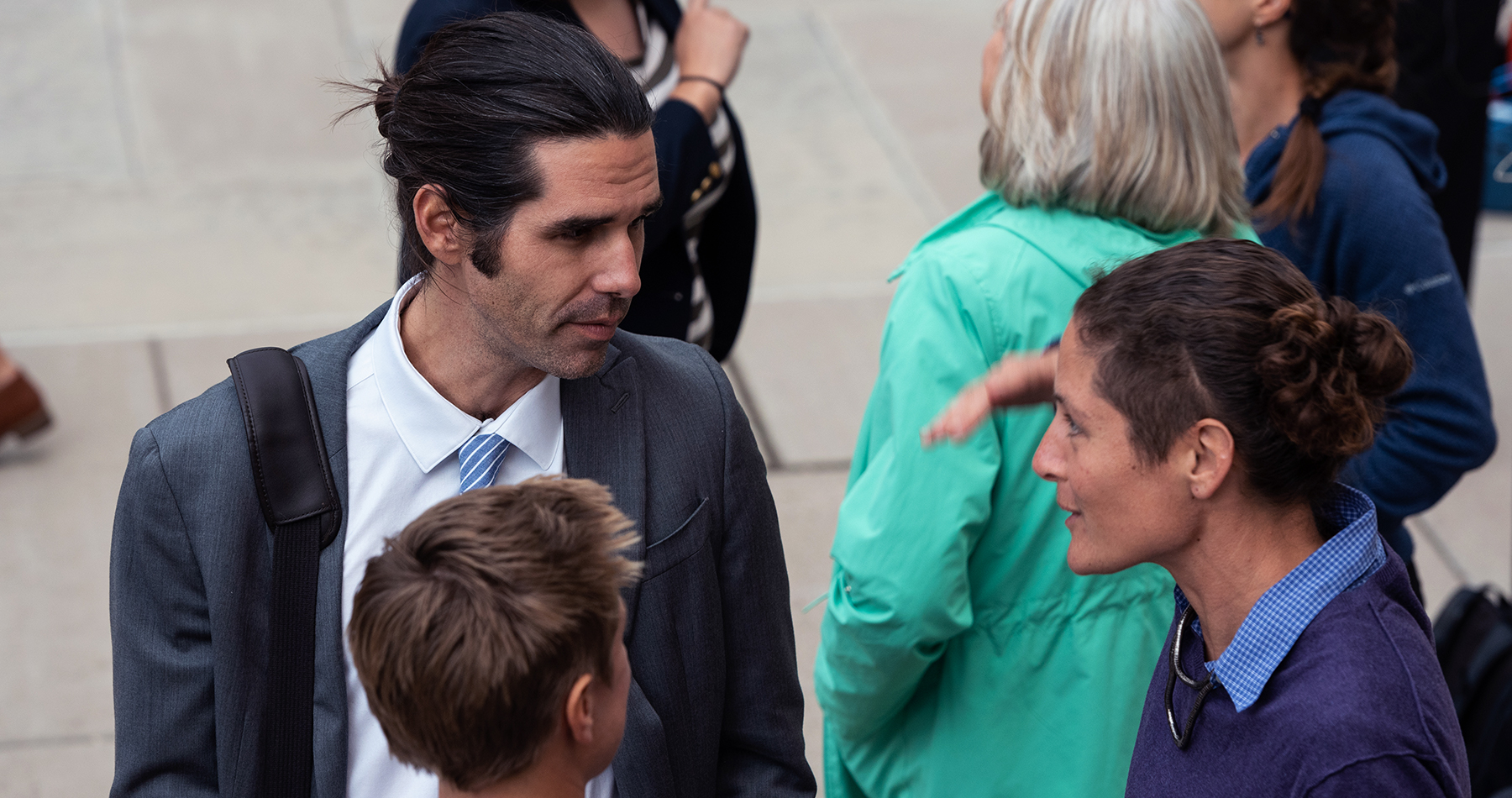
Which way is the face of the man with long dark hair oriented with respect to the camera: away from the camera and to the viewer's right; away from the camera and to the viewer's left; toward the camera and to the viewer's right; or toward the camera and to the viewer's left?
toward the camera and to the viewer's right

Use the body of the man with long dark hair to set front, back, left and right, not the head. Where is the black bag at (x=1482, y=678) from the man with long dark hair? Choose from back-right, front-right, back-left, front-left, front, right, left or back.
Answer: left

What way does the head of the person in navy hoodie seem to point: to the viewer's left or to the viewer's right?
to the viewer's left

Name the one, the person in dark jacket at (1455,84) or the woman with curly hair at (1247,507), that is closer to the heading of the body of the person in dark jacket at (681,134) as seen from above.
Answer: the woman with curly hair

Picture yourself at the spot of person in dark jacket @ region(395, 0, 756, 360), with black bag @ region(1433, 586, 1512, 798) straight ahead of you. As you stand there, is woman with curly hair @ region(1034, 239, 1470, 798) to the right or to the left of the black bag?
right

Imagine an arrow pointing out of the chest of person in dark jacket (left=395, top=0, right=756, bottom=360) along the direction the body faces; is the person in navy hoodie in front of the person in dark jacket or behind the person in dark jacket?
in front

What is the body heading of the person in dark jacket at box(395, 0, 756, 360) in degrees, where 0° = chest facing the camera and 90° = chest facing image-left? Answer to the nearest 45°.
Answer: approximately 315°

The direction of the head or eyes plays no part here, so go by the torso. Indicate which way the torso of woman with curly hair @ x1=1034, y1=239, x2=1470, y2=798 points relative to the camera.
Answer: to the viewer's left

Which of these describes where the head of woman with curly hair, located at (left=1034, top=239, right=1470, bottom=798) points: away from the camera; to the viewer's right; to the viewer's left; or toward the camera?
to the viewer's left
